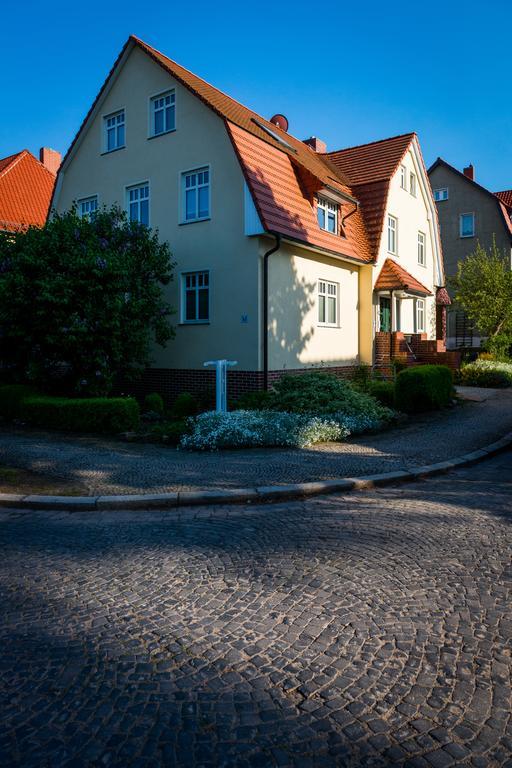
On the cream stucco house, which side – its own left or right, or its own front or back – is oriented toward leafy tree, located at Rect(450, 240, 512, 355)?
left

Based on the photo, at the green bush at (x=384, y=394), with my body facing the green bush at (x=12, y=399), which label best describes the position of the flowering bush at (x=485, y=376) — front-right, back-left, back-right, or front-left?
back-right

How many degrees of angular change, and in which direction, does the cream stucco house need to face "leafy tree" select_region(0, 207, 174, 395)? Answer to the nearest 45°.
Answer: approximately 90° to its right

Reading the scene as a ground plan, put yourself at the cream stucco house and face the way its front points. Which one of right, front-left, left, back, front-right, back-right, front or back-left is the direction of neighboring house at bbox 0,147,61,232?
back

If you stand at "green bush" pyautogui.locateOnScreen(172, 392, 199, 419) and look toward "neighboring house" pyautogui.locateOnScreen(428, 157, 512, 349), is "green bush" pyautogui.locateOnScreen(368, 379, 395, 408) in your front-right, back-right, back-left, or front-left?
front-right

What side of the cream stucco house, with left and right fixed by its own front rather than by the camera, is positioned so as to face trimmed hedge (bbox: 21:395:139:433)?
right

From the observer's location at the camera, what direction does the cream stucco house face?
facing the viewer and to the right of the viewer

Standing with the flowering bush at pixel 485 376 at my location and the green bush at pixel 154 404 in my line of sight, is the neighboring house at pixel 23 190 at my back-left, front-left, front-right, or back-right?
front-right

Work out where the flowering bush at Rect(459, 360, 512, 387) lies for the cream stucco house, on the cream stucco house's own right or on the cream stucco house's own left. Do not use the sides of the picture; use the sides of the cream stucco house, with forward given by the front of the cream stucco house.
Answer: on the cream stucco house's own left

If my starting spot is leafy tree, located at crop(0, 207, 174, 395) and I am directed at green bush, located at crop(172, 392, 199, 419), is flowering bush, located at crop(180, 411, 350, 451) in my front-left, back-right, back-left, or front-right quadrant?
front-right

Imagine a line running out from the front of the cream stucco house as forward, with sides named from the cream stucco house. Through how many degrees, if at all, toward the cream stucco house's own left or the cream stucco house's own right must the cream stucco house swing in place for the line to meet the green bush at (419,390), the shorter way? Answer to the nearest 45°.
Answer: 0° — it already faces it

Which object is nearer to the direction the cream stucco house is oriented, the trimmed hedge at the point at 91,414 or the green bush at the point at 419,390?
the green bush

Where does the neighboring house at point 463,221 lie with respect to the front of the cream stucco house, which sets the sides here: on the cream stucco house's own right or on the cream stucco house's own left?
on the cream stucco house's own left

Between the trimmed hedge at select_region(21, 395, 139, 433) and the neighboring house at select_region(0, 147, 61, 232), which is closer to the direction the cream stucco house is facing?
the trimmed hedge
